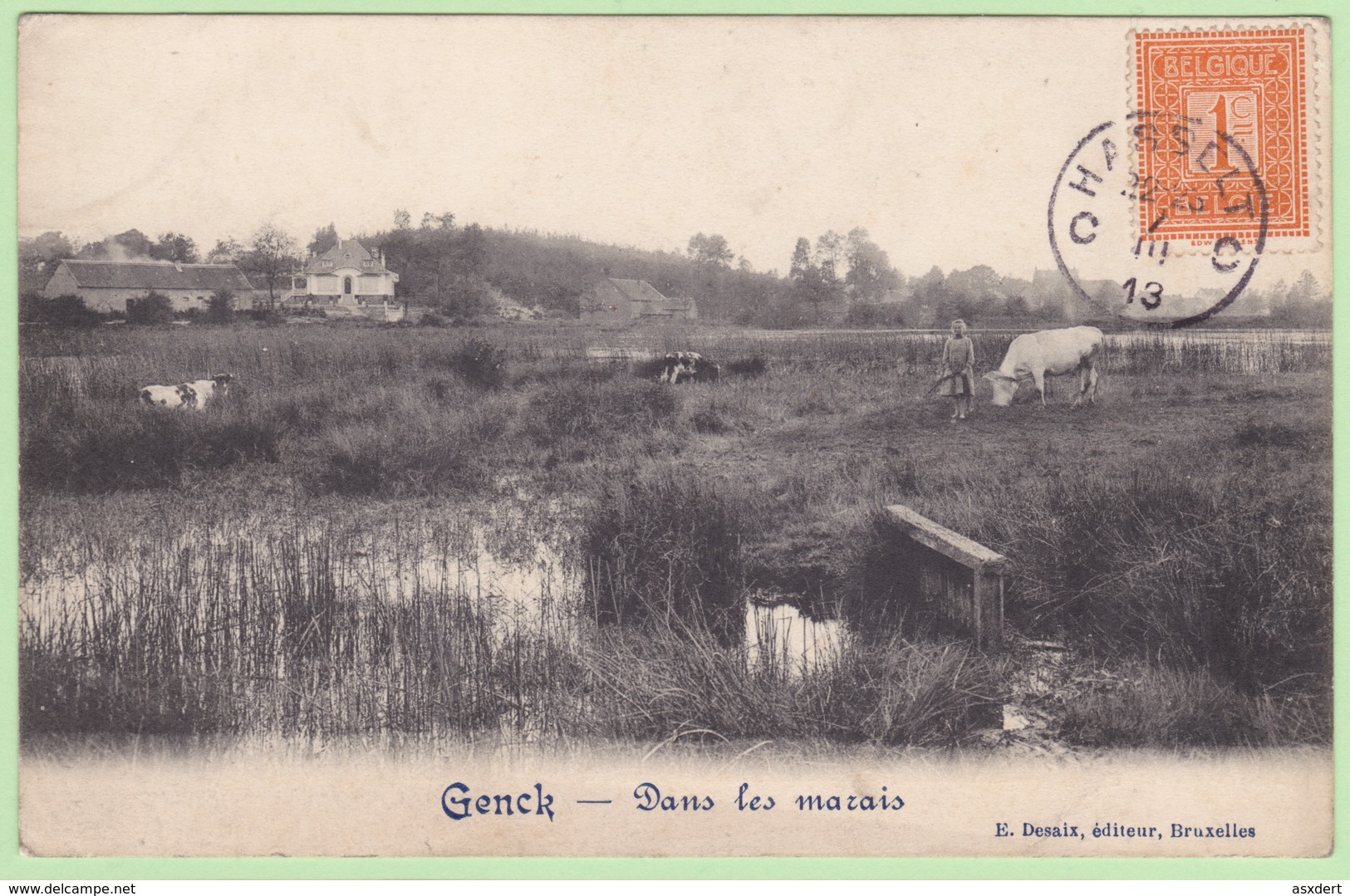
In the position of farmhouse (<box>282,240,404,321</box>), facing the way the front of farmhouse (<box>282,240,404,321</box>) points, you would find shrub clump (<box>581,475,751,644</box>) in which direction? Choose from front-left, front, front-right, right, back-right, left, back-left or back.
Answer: front-left

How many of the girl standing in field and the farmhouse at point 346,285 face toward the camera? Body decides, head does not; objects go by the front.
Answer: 2

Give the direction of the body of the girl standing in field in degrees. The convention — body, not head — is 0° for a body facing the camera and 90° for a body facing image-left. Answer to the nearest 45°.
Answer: approximately 0°

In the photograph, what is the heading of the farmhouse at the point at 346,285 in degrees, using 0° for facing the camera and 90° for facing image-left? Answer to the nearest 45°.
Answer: approximately 0°

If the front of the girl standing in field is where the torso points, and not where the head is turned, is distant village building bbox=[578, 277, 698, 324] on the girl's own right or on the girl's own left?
on the girl's own right
